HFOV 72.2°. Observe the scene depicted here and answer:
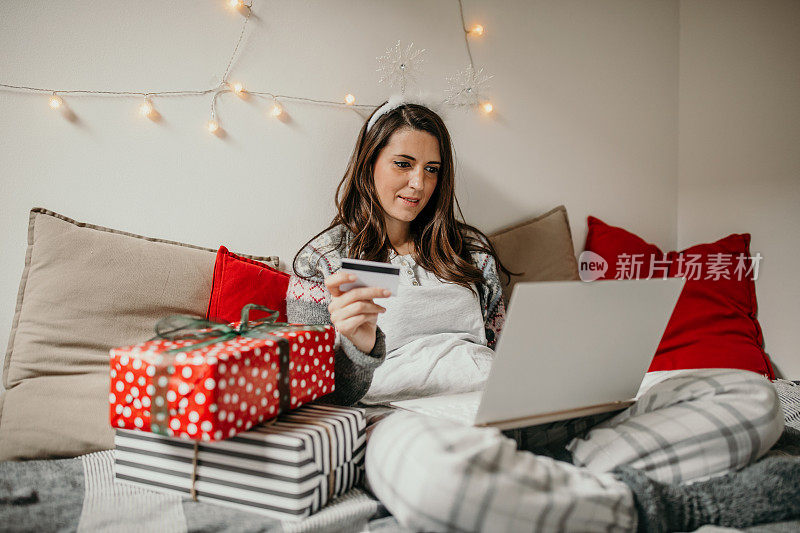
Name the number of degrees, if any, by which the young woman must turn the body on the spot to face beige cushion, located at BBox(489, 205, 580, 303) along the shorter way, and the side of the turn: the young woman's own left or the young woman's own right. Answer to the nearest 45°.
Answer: approximately 135° to the young woman's own left

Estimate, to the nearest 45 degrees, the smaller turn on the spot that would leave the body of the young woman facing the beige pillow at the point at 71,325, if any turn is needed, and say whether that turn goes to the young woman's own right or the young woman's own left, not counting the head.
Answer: approximately 135° to the young woman's own right

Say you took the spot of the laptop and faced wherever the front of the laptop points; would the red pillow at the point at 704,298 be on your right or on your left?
on your right

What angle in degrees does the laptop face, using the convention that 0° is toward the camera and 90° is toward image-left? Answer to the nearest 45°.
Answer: approximately 135°

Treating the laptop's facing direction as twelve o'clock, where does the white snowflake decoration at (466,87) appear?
The white snowflake decoration is roughly at 1 o'clock from the laptop.

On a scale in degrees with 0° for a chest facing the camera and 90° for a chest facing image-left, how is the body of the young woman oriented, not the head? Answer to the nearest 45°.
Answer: approximately 315°

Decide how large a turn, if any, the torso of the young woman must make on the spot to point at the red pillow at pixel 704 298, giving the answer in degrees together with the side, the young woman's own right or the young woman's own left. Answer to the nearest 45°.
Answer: approximately 90° to the young woman's own left

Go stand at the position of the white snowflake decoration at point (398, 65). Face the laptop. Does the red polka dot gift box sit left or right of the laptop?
right

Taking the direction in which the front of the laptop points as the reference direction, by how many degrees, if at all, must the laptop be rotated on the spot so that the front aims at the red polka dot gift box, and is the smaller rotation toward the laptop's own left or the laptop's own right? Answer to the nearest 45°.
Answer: approximately 45° to the laptop's own left

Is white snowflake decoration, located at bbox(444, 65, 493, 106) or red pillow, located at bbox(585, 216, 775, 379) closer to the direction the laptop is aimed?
the white snowflake decoration
